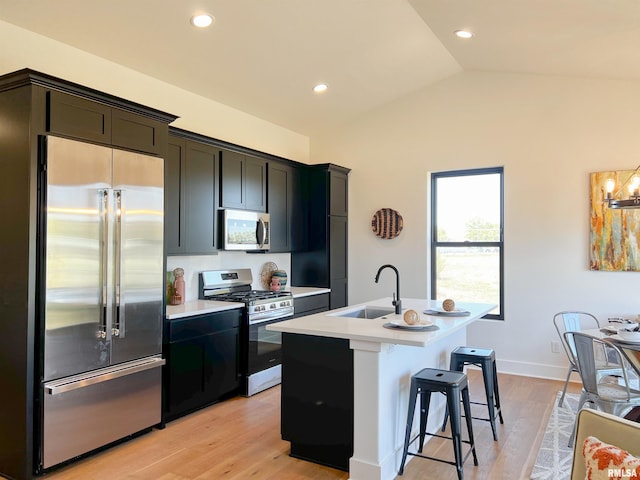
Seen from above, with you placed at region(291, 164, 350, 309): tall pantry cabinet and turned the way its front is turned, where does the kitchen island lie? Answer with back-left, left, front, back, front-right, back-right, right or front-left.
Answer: front-right

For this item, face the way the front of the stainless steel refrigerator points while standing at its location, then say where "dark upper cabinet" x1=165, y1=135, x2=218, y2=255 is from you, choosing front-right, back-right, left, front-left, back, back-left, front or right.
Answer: left

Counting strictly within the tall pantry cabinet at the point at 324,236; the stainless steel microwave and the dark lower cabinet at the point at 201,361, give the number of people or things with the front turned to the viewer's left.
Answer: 0

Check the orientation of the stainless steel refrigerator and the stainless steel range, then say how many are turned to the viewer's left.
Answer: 0

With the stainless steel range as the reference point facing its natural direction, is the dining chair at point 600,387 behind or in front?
in front

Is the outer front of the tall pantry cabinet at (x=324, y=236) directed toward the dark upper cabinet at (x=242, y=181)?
no

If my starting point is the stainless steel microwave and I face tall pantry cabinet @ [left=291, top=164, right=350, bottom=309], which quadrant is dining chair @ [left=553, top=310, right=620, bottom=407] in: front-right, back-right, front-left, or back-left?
front-right

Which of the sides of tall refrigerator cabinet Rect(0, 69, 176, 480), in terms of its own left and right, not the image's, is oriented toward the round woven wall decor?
left

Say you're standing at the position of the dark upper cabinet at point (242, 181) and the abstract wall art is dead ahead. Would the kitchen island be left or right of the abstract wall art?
right

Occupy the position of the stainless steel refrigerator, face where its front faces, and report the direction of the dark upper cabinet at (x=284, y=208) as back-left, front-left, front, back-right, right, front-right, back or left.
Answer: left

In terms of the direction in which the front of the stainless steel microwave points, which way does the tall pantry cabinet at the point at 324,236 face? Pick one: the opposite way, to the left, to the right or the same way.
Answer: the same way

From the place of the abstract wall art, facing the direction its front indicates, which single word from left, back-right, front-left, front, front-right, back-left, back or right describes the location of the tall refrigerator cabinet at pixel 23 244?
front-right

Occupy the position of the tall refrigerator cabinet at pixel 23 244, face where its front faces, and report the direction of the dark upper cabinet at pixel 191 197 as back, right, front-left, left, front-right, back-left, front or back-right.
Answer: left

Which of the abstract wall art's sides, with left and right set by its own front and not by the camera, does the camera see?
front

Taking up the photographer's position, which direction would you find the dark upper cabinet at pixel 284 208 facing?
facing the viewer and to the right of the viewer

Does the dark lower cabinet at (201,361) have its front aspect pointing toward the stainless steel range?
no

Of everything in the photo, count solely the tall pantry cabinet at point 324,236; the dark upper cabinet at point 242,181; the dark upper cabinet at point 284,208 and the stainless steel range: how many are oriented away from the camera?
0

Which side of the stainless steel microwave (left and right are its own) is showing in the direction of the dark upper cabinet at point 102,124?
right

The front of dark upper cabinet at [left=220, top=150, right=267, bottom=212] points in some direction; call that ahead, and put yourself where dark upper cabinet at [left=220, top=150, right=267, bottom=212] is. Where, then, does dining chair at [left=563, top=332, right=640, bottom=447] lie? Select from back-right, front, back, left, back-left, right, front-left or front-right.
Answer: front

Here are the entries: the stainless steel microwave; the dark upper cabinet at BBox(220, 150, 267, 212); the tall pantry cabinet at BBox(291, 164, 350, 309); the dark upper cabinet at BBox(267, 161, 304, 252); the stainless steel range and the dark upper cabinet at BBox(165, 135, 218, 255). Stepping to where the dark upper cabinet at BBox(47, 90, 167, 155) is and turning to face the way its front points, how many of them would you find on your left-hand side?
6

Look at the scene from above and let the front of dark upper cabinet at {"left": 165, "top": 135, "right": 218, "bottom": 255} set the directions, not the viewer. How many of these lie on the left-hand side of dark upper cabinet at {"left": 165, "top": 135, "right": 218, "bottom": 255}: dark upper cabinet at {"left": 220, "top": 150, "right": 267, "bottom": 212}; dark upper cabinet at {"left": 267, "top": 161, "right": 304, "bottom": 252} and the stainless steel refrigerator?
2
